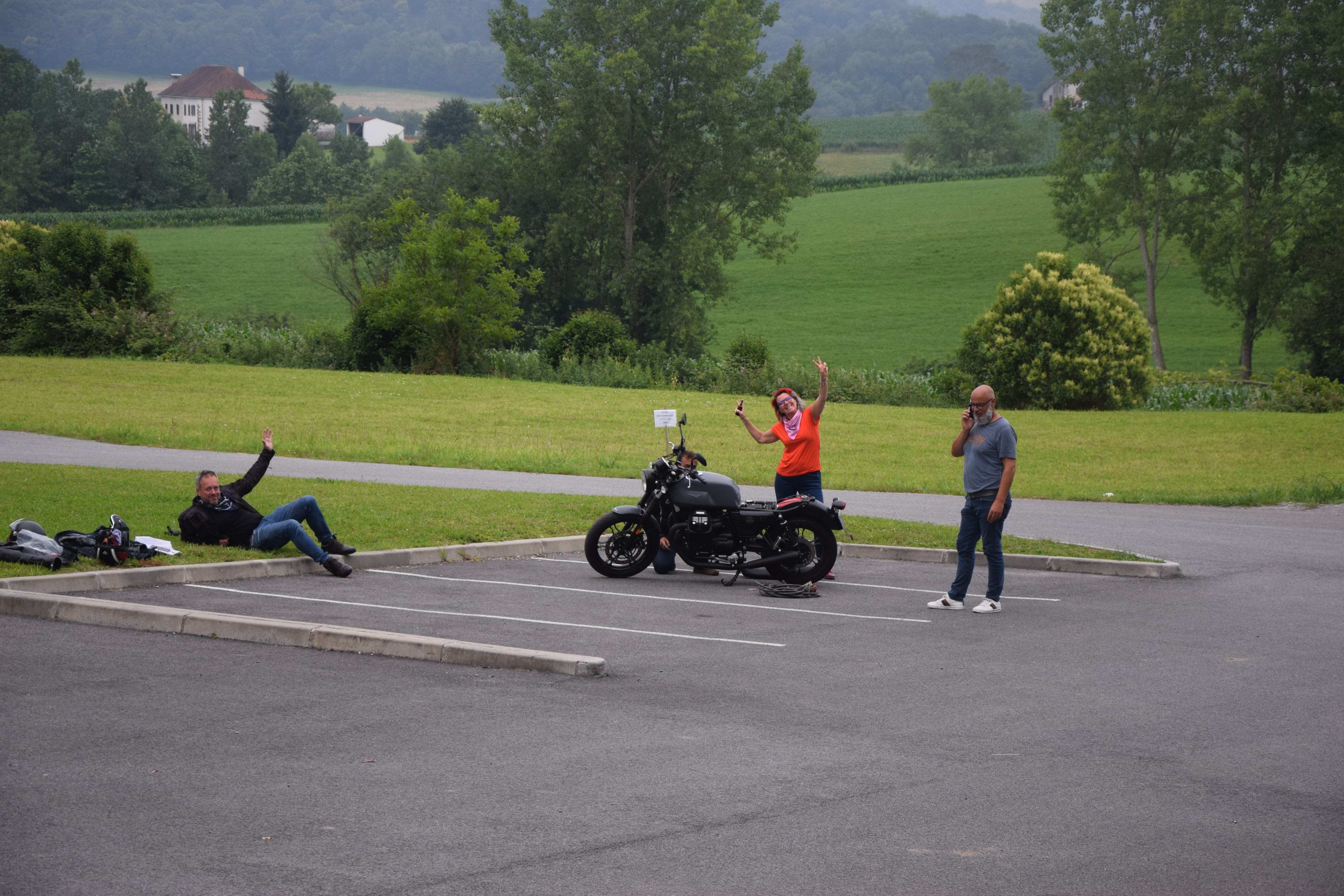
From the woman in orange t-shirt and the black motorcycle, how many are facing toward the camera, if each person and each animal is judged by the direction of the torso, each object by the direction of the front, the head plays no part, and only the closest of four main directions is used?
1

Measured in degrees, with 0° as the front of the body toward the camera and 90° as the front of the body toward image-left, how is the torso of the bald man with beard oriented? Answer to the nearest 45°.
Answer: approximately 45°

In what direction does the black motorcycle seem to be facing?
to the viewer's left

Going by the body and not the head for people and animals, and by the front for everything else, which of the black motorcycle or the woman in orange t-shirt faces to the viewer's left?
the black motorcycle

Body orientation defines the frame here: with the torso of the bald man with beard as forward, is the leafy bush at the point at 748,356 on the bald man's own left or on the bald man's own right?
on the bald man's own right

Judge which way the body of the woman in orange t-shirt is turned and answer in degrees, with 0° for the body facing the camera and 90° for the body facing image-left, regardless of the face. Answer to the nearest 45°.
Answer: approximately 0°

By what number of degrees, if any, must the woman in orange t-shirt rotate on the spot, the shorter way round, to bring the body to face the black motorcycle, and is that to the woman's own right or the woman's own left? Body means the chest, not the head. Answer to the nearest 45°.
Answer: approximately 45° to the woman's own right

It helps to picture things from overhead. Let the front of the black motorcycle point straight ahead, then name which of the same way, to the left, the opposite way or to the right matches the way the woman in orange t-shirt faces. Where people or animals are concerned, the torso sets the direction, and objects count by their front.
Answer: to the left

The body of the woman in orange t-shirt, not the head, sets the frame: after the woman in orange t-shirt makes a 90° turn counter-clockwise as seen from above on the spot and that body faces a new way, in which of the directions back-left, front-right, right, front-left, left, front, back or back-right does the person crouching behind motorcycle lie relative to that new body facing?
back

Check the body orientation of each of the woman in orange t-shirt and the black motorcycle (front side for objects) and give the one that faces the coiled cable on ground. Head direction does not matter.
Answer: the woman in orange t-shirt

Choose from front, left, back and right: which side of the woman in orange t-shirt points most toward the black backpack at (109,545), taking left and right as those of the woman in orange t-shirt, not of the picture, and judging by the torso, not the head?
right

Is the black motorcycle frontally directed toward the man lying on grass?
yes
